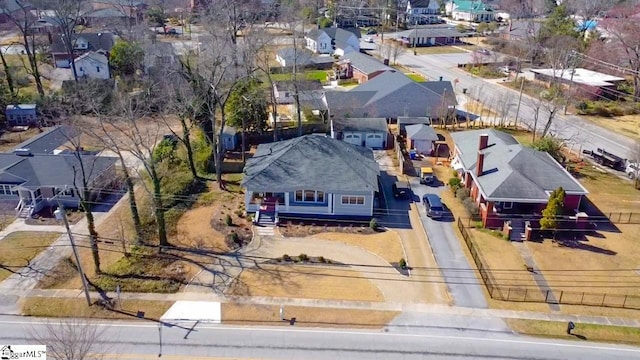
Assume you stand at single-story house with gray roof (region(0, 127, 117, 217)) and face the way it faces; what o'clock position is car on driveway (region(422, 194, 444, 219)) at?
The car on driveway is roughly at 10 o'clock from the single-story house with gray roof.

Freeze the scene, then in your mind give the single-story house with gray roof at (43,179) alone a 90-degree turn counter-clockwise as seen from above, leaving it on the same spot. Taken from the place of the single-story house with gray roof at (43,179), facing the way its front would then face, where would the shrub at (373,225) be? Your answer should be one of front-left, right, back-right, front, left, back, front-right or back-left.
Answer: front-right

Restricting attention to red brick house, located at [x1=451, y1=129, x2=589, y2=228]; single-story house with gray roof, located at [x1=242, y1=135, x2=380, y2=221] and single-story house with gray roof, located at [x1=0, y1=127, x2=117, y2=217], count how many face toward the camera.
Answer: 3

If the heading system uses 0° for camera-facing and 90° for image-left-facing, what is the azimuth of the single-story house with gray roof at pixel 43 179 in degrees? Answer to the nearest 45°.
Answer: approximately 0°

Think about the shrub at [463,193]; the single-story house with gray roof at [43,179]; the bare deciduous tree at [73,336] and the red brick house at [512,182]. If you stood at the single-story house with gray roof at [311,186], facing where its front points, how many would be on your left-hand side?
2

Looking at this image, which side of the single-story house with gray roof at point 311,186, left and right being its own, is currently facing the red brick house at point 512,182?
left

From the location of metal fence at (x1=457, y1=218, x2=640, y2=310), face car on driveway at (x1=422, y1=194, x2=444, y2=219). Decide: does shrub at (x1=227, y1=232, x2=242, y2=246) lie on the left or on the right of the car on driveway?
left

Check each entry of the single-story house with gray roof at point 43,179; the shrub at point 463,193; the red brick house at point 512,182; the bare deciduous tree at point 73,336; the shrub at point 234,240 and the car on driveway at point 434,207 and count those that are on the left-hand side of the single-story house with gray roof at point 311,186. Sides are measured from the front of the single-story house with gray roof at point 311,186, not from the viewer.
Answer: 3

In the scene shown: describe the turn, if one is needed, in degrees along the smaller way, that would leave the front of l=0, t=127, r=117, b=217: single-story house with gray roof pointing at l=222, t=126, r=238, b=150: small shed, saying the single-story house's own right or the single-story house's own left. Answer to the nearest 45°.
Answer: approximately 90° to the single-story house's own left

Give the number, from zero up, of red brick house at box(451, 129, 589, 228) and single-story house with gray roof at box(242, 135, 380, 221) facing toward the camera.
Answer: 2

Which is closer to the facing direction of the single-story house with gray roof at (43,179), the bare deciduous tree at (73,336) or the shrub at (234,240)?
the bare deciduous tree

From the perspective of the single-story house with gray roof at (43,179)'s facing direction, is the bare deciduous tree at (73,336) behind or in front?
in front

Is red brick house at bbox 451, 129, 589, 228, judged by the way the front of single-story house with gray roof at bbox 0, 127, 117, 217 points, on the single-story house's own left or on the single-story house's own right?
on the single-story house's own left

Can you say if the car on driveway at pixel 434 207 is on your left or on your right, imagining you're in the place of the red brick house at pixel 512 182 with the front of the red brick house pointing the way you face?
on your right

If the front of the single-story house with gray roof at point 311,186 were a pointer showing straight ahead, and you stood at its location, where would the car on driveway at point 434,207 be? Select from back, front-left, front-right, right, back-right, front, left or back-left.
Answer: left

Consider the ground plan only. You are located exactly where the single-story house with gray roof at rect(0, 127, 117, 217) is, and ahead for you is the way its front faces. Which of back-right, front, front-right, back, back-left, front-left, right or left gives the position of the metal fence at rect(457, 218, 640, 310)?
front-left

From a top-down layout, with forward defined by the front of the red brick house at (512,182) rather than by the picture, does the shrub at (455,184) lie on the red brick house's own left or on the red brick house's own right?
on the red brick house's own right
